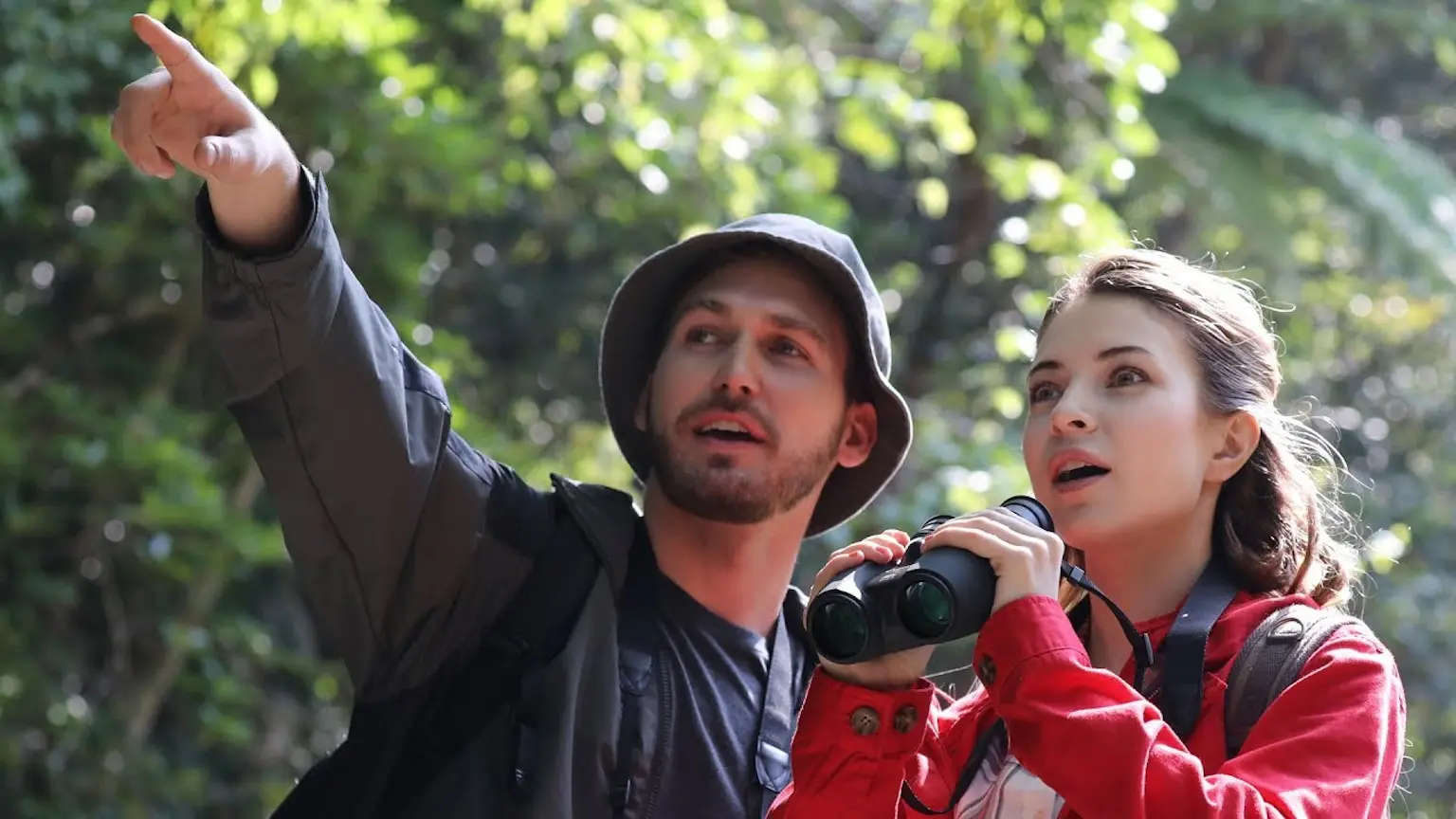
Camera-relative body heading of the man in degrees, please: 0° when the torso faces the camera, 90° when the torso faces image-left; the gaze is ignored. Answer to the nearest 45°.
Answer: approximately 315°

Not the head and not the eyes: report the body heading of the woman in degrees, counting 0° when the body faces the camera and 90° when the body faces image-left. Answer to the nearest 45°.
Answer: approximately 45°

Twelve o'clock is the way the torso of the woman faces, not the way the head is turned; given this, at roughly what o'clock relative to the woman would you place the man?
The man is roughly at 2 o'clock from the woman.
